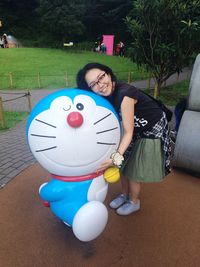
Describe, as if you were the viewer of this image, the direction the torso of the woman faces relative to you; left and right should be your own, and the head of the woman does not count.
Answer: facing the viewer and to the left of the viewer

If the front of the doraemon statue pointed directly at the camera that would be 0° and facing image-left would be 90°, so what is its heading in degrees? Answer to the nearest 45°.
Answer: approximately 315°

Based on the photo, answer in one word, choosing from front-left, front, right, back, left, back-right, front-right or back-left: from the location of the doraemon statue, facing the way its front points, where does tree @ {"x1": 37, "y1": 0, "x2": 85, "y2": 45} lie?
back-left

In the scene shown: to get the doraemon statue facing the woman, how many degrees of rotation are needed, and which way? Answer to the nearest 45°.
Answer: approximately 90° to its left

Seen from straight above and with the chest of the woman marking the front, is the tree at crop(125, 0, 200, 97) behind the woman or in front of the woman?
behind

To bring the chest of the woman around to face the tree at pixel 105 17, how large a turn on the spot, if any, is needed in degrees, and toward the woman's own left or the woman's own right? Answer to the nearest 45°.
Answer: approximately 135° to the woman's own right

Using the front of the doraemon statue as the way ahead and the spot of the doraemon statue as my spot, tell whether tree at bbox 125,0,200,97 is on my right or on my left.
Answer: on my left

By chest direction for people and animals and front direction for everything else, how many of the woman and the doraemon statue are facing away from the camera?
0

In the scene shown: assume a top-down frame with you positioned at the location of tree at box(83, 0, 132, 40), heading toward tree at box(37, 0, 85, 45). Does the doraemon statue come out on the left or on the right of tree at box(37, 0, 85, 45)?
left
